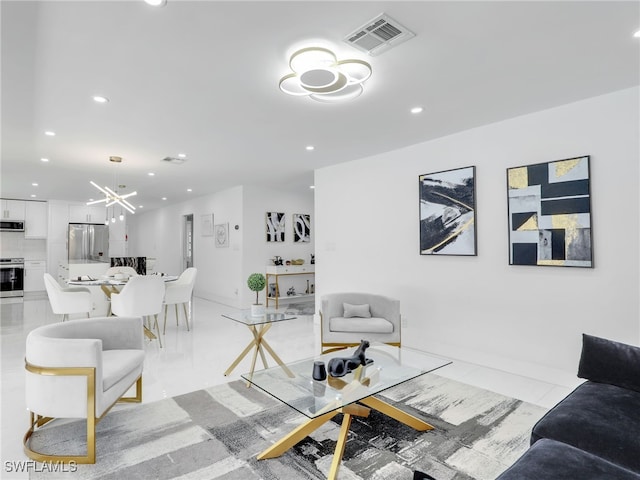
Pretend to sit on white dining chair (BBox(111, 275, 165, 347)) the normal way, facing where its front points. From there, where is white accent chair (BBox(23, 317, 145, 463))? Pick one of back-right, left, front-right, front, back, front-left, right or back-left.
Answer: back-left

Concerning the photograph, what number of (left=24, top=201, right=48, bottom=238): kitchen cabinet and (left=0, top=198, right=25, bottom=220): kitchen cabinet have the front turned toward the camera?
2

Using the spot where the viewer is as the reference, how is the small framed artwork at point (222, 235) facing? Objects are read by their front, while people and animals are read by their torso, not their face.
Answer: facing the viewer and to the left of the viewer

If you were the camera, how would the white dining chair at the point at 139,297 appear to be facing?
facing away from the viewer and to the left of the viewer

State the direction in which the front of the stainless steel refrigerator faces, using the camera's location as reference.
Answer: facing the viewer

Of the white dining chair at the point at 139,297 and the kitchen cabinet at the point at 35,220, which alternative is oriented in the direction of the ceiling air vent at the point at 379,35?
the kitchen cabinet

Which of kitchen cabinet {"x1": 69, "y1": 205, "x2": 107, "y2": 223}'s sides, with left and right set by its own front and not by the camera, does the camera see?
front

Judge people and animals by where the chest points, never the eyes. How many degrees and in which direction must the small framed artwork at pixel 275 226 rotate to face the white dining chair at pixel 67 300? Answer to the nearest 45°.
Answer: approximately 45° to its right

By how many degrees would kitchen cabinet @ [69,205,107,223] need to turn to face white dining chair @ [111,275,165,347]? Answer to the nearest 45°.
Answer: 0° — it already faces it

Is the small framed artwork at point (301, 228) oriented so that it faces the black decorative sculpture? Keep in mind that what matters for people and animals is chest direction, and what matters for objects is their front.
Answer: yes

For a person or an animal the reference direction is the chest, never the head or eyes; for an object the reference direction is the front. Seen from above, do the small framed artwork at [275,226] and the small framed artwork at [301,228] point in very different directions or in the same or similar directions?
same or similar directions

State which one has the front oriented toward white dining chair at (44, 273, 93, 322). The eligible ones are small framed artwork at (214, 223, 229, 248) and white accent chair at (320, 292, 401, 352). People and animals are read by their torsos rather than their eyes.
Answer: the small framed artwork

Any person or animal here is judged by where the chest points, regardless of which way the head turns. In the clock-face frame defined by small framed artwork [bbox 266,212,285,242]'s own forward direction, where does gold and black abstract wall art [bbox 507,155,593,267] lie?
The gold and black abstract wall art is roughly at 11 o'clock from the small framed artwork.

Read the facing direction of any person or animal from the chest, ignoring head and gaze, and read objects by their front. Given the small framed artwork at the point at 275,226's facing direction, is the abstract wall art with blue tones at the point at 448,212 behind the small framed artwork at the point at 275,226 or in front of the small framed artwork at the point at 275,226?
in front

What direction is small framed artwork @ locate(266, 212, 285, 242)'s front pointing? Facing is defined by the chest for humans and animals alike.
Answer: toward the camera

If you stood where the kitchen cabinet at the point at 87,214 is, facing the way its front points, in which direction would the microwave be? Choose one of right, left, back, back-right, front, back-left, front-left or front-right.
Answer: right

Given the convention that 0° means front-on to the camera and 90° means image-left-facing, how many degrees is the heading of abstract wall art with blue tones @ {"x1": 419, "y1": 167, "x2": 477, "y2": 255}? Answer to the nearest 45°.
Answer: approximately 45°
